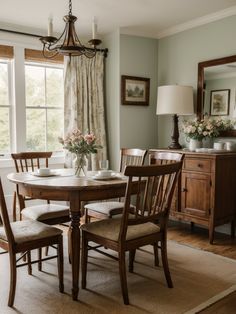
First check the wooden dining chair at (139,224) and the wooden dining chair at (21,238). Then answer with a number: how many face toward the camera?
0

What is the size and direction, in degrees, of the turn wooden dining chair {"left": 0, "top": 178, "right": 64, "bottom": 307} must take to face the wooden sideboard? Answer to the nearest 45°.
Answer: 0° — it already faces it

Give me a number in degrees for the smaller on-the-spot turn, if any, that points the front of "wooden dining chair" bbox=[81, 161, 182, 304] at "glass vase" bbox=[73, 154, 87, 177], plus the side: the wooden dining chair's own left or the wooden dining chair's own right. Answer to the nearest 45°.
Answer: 0° — it already faces it

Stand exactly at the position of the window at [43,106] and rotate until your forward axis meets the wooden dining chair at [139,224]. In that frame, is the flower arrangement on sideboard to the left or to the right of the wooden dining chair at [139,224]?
left

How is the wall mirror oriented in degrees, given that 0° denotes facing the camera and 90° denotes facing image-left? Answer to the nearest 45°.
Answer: approximately 45°

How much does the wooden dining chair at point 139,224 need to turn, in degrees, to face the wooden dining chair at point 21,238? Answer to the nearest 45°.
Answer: approximately 45° to its left

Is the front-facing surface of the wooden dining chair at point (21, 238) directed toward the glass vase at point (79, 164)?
yes

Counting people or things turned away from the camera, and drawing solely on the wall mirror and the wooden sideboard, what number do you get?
0

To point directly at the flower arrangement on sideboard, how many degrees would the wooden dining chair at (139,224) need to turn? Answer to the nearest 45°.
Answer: approximately 90° to its right

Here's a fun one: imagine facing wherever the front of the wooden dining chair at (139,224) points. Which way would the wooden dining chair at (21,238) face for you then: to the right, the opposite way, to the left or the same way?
to the right

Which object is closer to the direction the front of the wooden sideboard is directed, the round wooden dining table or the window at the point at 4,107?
the round wooden dining table

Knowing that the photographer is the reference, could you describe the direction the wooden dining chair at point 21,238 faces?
facing away from the viewer and to the right of the viewer

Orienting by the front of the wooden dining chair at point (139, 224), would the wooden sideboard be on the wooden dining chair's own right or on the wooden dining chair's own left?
on the wooden dining chair's own right

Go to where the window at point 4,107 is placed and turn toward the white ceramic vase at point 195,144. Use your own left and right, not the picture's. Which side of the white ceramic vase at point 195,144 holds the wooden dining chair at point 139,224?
right

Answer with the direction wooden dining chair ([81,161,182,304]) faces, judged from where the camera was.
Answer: facing away from the viewer and to the left of the viewer
